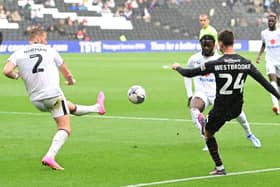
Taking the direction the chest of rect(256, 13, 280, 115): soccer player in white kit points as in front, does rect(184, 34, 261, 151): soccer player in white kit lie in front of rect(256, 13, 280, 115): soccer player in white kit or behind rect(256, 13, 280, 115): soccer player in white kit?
in front

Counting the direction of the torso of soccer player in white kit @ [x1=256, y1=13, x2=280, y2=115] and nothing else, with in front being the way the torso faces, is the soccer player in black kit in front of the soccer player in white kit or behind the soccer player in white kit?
in front

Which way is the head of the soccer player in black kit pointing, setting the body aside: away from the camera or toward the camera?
away from the camera

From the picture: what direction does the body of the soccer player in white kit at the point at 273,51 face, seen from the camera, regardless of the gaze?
toward the camera

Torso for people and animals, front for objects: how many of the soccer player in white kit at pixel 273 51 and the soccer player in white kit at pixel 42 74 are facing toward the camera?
1

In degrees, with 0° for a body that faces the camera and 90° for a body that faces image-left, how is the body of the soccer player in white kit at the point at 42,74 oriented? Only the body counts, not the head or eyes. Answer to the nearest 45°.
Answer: approximately 225°

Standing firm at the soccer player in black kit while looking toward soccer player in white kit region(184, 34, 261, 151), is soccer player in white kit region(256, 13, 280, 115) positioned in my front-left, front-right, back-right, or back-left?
front-right

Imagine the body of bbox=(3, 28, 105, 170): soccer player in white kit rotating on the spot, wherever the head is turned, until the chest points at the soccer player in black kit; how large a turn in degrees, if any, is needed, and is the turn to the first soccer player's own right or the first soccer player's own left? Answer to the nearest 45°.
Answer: approximately 90° to the first soccer player's own right

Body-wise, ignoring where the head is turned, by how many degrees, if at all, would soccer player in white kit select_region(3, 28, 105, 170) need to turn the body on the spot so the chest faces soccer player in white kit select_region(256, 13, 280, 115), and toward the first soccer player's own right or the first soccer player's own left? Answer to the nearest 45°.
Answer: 0° — they already face them

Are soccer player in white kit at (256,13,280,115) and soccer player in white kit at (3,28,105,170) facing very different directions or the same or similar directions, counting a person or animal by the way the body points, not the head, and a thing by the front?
very different directions

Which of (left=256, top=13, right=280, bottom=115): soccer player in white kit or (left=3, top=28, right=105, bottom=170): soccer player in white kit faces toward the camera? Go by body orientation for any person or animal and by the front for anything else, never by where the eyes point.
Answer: (left=256, top=13, right=280, bottom=115): soccer player in white kit
